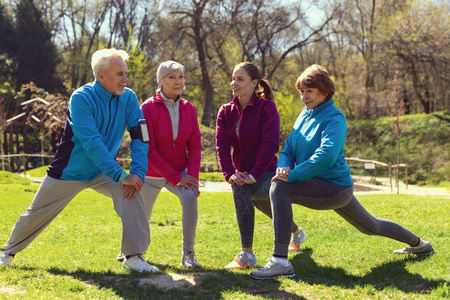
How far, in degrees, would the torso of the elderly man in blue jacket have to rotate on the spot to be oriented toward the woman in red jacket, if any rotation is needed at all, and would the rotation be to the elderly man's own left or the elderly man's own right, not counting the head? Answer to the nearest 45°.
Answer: approximately 45° to the elderly man's own left

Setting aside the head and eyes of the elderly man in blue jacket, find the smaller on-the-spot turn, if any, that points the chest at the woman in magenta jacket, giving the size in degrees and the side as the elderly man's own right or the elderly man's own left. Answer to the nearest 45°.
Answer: approximately 45° to the elderly man's own left

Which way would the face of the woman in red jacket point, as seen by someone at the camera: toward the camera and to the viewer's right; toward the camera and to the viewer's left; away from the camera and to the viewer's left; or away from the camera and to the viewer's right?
toward the camera and to the viewer's right

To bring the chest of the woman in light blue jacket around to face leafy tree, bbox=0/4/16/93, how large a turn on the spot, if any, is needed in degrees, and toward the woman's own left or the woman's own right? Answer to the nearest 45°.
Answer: approximately 90° to the woman's own right

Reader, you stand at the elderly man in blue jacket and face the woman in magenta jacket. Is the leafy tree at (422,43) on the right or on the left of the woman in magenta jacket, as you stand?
left

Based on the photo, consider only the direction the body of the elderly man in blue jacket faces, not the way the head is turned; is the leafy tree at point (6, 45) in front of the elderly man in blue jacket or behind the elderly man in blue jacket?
behind

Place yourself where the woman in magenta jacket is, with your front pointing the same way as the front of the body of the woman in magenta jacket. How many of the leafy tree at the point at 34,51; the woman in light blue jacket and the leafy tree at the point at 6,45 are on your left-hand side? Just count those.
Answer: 1

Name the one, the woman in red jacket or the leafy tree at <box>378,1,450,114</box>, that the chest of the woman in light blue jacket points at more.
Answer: the woman in red jacket

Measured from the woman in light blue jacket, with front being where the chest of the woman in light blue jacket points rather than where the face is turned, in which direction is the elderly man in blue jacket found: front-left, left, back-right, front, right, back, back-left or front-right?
front-right
